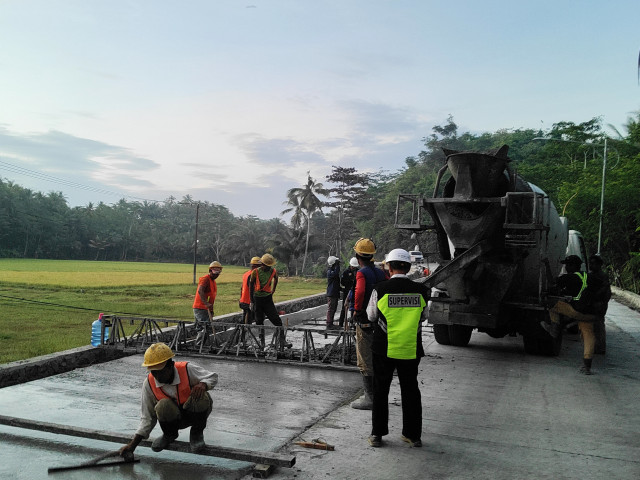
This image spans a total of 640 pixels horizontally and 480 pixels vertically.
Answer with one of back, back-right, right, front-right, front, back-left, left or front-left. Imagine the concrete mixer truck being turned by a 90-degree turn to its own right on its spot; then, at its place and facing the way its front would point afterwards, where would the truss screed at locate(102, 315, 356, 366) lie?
back-right

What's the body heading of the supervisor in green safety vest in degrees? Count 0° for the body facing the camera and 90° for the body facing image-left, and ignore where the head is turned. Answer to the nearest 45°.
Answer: approximately 180°

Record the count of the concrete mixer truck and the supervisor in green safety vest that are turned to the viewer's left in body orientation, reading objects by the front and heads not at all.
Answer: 0

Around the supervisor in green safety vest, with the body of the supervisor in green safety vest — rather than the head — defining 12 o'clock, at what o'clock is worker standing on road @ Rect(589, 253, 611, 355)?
The worker standing on road is roughly at 1 o'clock from the supervisor in green safety vest.

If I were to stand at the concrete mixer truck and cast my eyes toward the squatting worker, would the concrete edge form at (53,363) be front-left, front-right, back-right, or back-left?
front-right

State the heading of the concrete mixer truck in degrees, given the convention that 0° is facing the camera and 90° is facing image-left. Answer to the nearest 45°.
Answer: approximately 225°

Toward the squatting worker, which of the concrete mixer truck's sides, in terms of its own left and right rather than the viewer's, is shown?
back
